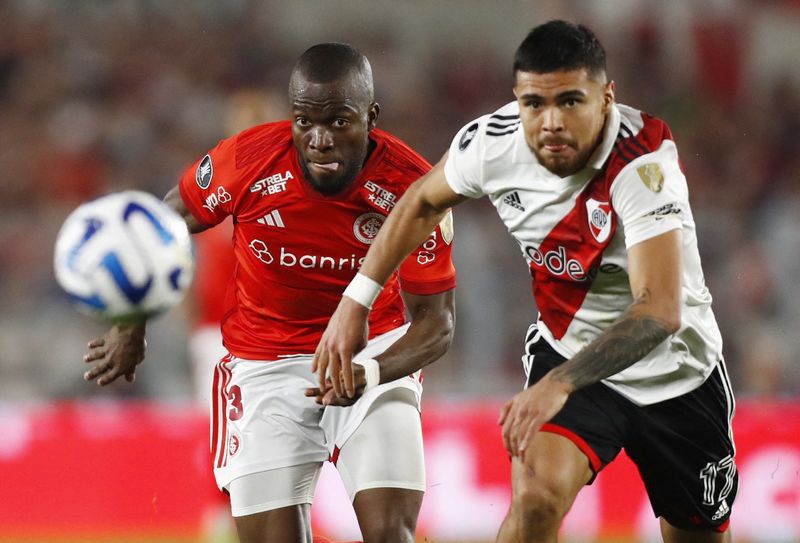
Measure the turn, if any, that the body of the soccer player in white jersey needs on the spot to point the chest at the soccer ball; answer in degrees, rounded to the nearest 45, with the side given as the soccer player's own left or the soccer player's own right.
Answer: approximately 45° to the soccer player's own right

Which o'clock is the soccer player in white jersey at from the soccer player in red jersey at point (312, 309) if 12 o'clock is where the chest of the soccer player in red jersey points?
The soccer player in white jersey is roughly at 10 o'clock from the soccer player in red jersey.

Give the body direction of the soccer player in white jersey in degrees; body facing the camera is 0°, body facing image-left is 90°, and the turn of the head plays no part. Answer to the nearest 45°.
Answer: approximately 45°

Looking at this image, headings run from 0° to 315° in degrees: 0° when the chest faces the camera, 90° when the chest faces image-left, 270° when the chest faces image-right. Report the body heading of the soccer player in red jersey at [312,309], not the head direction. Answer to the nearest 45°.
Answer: approximately 0°
